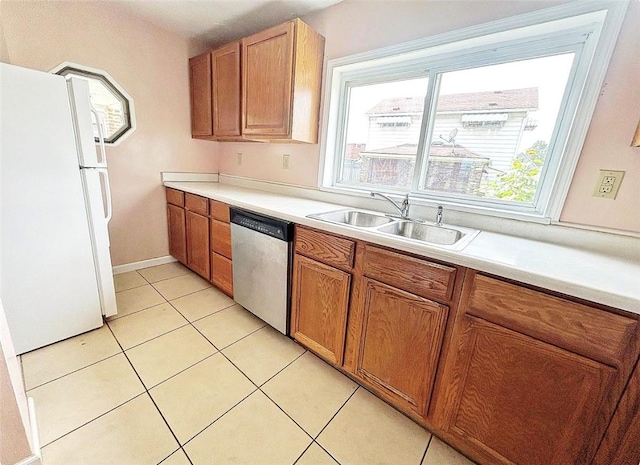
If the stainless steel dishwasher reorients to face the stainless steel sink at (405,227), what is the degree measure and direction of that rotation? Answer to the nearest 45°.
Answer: approximately 135° to its left

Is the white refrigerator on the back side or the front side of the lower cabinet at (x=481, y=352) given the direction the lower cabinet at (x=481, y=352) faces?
on the front side

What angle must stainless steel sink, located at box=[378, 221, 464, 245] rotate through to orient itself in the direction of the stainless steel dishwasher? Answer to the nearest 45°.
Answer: approximately 45° to its right

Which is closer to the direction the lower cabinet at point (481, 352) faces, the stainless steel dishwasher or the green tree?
the stainless steel dishwasher

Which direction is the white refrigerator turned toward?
to the viewer's right

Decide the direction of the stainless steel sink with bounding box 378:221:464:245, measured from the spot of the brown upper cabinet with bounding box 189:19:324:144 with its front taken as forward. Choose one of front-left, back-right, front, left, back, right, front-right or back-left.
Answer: left

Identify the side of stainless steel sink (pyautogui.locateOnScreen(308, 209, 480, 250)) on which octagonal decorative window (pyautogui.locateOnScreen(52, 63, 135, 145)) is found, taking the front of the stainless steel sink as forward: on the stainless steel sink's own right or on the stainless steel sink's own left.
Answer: on the stainless steel sink's own right

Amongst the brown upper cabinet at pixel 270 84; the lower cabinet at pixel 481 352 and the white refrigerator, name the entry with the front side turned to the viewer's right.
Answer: the white refrigerator

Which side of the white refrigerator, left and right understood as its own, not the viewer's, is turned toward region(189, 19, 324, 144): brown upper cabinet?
front

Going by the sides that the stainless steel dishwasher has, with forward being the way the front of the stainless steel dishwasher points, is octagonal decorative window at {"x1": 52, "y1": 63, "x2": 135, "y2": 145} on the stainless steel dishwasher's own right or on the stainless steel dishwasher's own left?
on the stainless steel dishwasher's own right

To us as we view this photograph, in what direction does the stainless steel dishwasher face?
facing the viewer and to the left of the viewer

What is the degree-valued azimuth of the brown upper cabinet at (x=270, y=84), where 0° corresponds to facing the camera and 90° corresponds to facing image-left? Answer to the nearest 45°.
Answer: approximately 45°

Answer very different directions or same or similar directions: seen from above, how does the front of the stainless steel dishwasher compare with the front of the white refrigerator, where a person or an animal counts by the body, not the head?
very different directions

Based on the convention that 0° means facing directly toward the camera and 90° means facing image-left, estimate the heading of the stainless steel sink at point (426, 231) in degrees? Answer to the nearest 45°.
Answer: approximately 45°
